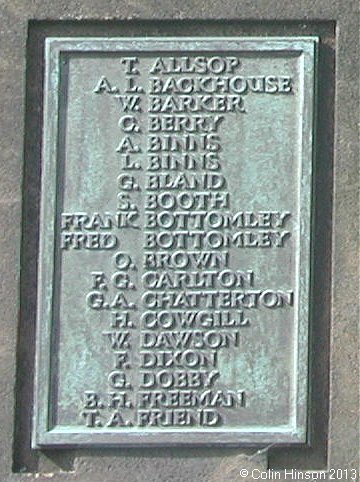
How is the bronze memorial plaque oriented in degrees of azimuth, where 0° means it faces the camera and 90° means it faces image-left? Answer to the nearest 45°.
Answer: approximately 0°
